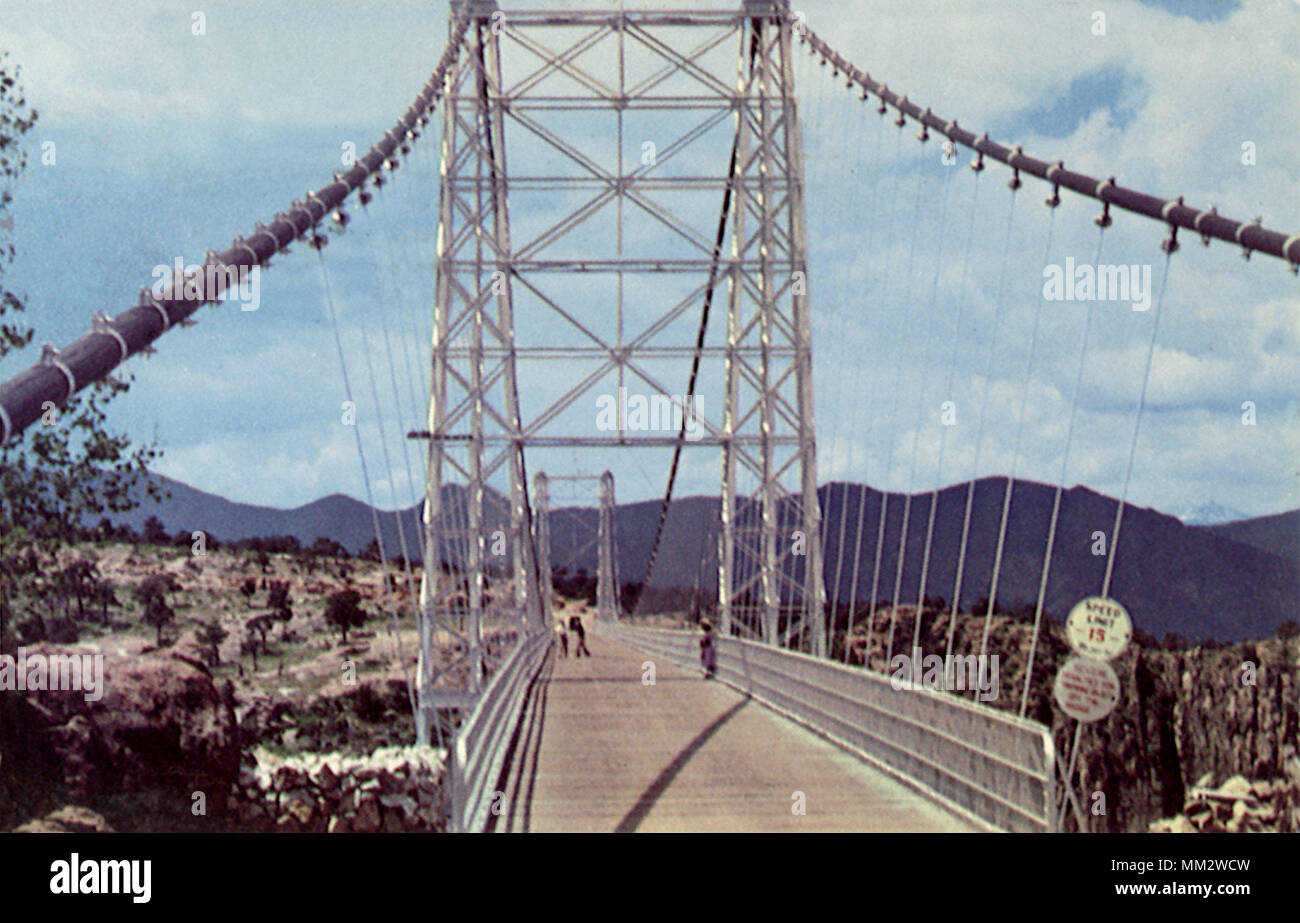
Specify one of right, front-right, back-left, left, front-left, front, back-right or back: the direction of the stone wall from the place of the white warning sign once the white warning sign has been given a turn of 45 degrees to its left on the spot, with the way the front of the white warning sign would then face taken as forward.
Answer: back

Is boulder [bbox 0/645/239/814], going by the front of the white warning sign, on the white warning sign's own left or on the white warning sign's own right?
on the white warning sign's own right

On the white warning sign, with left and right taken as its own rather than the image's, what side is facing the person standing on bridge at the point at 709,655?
back

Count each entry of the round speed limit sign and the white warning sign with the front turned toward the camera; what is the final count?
2

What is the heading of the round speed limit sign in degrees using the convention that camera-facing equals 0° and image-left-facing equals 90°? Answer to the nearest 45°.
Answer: approximately 0°

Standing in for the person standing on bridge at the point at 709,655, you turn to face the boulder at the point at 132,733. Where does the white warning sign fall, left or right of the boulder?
left
